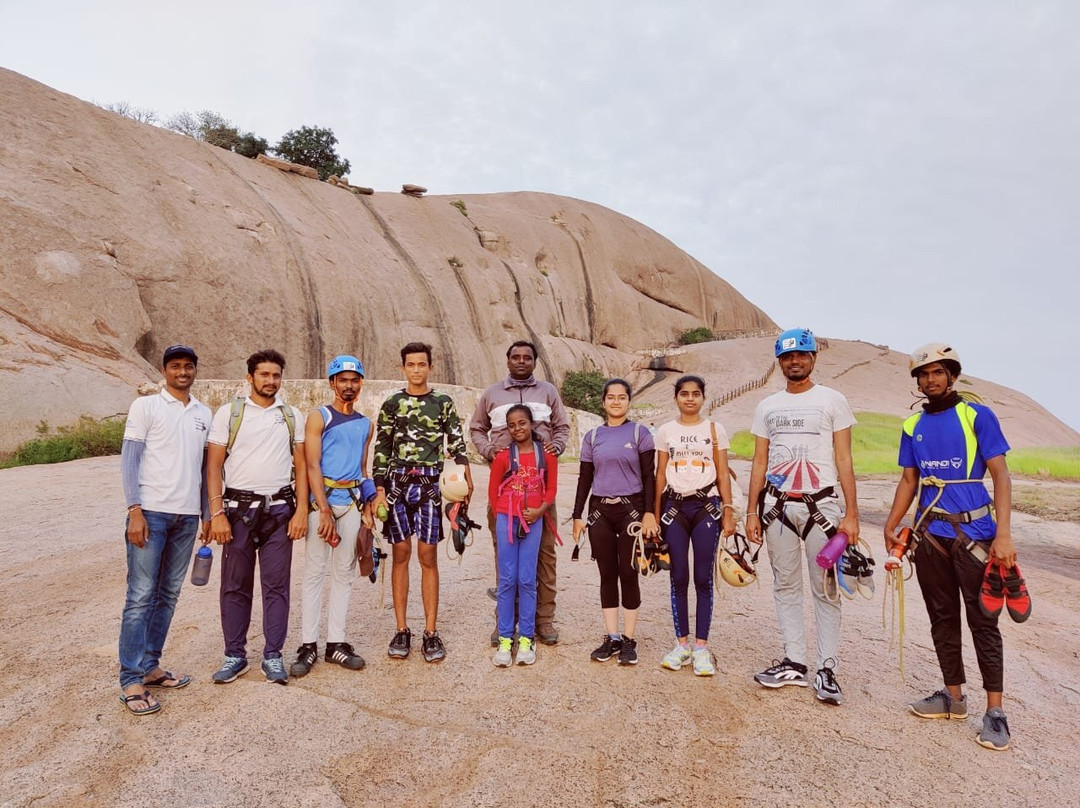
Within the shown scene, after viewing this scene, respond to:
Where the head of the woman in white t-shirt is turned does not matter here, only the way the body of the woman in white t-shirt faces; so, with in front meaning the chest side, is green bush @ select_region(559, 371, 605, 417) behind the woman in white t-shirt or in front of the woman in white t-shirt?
behind

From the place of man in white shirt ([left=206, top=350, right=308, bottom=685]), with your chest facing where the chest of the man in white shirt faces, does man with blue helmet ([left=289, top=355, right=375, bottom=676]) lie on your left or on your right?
on your left

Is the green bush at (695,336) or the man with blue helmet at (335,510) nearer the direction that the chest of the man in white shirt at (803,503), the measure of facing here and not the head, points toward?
the man with blue helmet

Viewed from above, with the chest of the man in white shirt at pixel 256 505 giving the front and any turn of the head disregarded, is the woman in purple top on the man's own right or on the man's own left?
on the man's own left

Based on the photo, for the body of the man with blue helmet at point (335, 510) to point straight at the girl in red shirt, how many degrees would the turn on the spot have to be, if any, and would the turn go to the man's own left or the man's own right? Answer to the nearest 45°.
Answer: approximately 45° to the man's own left

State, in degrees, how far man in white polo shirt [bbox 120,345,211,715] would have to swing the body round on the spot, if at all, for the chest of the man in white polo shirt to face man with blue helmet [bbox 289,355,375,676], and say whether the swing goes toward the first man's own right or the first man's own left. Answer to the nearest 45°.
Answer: approximately 45° to the first man's own left

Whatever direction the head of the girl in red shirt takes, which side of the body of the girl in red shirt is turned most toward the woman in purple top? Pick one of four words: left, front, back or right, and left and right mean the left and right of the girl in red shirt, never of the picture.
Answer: left

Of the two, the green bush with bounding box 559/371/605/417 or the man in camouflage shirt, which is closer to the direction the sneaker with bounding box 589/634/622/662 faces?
the man in camouflage shirt

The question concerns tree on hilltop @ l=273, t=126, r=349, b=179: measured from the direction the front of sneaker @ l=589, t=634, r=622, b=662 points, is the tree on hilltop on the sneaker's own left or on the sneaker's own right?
on the sneaker's own right

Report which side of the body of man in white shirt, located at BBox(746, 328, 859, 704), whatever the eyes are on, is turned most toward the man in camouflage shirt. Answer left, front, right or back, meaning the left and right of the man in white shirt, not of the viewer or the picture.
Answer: right
